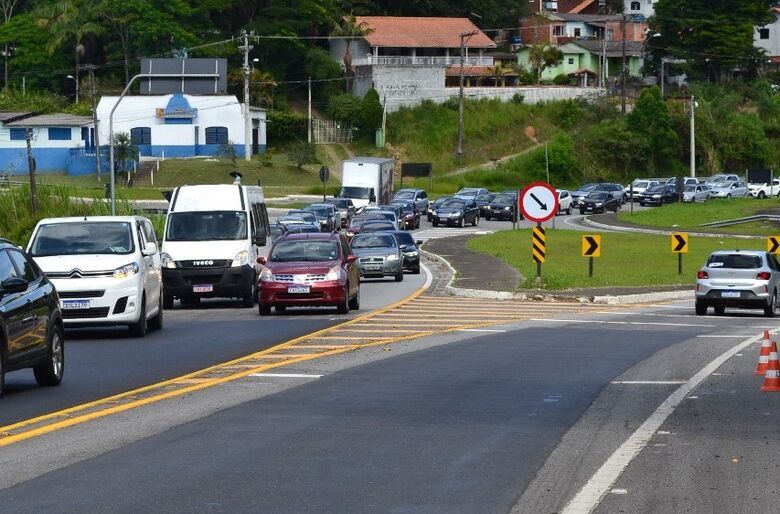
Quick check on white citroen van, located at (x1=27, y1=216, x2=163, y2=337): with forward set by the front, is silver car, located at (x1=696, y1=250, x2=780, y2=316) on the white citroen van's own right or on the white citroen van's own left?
on the white citroen van's own left

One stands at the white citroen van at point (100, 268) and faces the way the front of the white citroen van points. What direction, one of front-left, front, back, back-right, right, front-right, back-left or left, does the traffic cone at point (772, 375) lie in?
front-left

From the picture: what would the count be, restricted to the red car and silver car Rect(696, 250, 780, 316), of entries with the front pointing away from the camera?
1

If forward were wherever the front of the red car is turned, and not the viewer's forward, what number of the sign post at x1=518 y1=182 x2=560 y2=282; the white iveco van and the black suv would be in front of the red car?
1

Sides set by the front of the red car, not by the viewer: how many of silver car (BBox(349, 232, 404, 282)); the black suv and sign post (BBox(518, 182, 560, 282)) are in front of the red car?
1

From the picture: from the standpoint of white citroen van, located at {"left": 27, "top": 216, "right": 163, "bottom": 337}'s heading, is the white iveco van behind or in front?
behind

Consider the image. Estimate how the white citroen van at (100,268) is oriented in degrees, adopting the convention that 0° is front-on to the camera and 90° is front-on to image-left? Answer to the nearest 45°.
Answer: approximately 0°

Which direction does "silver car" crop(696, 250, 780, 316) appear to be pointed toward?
away from the camera

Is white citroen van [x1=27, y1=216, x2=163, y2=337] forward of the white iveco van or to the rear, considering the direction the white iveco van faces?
forward

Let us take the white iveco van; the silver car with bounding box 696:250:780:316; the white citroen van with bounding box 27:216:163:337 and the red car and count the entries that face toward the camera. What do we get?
3

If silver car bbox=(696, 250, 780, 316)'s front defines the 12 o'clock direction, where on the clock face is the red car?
The red car is roughly at 8 o'clock from the silver car.

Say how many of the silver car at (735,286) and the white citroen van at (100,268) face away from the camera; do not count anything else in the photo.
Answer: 1

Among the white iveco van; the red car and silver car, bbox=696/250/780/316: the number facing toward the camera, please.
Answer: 2

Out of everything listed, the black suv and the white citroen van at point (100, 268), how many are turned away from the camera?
0
